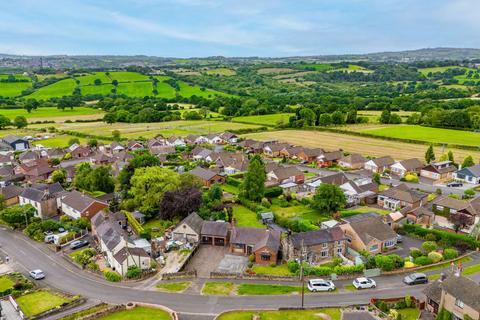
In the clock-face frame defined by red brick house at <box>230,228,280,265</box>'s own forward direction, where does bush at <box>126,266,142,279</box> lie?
The bush is roughly at 2 o'clock from the red brick house.

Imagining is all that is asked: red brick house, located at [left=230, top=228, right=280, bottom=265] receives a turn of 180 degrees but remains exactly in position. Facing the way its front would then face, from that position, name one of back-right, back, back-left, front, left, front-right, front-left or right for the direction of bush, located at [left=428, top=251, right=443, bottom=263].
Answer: right

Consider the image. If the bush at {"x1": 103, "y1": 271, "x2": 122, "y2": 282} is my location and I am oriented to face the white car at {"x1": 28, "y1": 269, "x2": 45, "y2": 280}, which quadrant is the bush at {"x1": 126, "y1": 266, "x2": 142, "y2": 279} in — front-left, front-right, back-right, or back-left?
back-right

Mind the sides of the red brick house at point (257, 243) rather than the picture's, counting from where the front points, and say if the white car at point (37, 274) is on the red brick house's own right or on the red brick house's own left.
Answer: on the red brick house's own right

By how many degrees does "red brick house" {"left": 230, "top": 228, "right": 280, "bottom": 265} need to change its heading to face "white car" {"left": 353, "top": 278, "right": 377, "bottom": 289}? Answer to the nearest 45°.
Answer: approximately 45° to its left

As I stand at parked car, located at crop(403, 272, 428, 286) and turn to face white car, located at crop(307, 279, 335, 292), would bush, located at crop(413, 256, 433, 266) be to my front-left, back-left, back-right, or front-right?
back-right

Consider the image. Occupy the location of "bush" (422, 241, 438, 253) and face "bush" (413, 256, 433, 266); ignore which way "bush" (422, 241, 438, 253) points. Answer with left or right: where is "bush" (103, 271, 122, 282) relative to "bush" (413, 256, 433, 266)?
right

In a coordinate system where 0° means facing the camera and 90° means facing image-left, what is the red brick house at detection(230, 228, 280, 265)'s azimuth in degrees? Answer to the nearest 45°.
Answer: approximately 0°

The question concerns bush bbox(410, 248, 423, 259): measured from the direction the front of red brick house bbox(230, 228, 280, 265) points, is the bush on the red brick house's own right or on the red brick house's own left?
on the red brick house's own left

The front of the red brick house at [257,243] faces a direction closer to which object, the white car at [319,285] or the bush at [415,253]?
the white car
